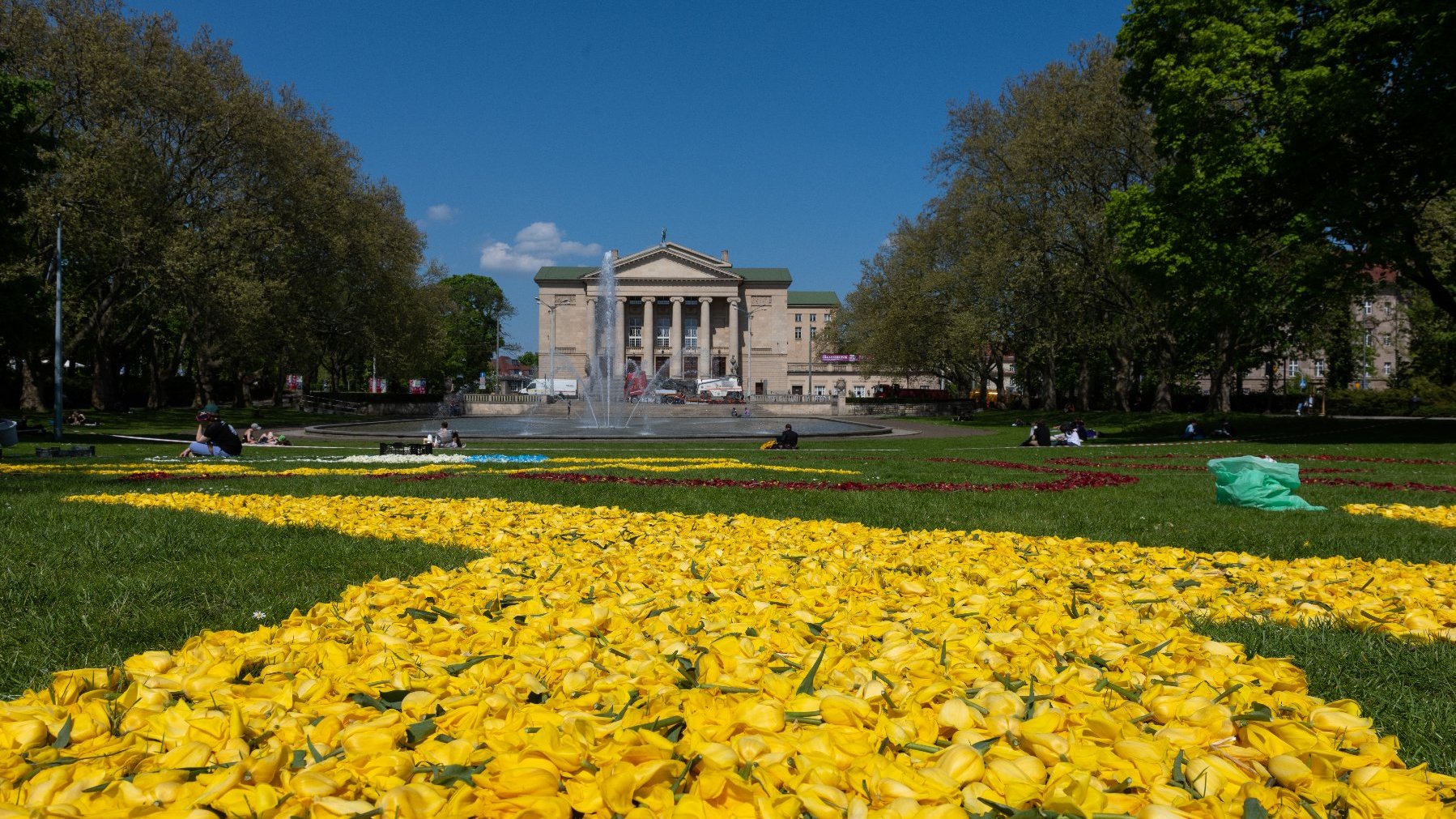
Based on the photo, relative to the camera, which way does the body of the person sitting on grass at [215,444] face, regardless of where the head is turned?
to the viewer's left

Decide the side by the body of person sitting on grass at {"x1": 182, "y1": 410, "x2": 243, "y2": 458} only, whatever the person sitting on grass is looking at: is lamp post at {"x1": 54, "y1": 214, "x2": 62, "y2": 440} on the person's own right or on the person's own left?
on the person's own right

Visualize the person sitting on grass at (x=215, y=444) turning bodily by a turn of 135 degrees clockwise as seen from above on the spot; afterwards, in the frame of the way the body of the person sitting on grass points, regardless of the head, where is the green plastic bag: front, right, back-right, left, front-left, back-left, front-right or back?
right

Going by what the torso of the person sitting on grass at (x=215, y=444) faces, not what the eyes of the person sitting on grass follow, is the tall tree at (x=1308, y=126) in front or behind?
behind

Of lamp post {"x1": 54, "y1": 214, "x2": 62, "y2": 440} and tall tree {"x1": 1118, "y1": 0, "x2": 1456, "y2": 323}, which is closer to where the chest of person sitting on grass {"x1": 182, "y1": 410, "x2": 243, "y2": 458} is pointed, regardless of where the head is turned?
the lamp post
